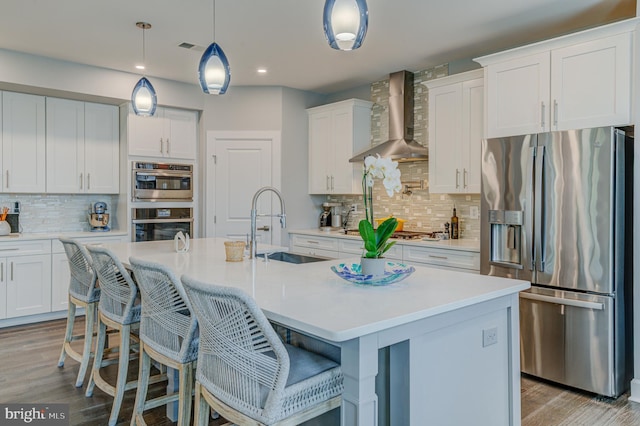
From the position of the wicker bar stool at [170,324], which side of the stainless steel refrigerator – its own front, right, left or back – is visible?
front

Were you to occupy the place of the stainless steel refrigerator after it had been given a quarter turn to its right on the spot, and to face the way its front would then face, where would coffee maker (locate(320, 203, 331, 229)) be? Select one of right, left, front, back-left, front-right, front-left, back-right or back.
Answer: front

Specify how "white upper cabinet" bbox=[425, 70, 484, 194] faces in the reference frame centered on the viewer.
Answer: facing the viewer and to the left of the viewer

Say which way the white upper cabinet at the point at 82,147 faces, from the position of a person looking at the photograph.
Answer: facing the viewer and to the right of the viewer

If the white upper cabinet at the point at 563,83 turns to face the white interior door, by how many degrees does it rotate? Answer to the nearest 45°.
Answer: approximately 45° to its right

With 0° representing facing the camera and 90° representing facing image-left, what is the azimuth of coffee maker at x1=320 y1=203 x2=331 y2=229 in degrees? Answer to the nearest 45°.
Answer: approximately 45°

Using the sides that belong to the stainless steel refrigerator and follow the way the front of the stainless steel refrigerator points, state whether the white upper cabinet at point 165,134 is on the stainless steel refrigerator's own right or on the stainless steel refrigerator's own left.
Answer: on the stainless steel refrigerator's own right

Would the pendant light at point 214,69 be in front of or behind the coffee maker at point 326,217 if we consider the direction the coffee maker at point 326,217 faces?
in front

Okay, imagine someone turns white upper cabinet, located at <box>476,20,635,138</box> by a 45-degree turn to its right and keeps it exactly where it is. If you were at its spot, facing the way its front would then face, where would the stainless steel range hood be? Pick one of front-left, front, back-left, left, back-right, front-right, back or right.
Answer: front-right

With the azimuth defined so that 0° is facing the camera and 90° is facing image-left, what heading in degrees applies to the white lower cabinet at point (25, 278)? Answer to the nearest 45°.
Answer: approximately 315°

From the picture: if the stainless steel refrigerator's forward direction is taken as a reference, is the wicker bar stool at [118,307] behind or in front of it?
in front

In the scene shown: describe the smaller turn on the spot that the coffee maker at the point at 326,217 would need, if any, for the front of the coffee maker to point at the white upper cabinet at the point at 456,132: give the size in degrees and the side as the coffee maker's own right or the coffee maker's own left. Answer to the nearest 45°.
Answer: approximately 90° to the coffee maker's own left
